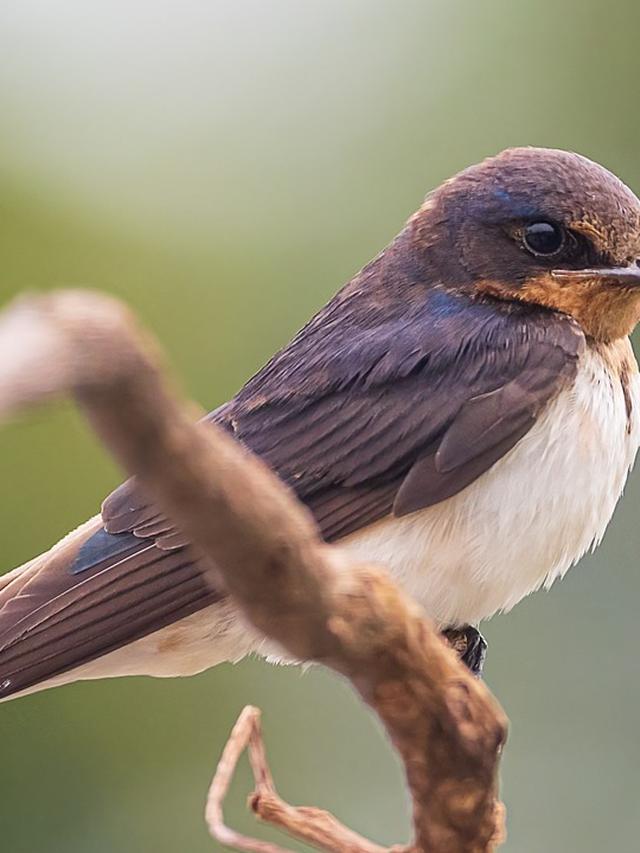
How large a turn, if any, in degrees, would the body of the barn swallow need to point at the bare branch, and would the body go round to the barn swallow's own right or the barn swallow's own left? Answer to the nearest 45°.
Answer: approximately 135° to the barn swallow's own right

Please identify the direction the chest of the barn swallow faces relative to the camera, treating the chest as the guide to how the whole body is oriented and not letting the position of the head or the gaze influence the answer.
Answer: to the viewer's right
